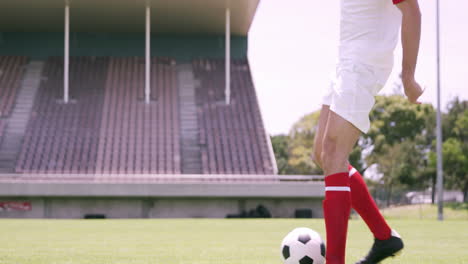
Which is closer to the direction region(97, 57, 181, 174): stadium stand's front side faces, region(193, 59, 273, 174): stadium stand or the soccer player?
the soccer player

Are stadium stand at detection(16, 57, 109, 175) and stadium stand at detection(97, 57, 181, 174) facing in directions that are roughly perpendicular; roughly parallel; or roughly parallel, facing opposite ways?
roughly parallel

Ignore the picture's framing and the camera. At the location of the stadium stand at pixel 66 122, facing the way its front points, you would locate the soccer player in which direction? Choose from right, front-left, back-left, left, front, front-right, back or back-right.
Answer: front

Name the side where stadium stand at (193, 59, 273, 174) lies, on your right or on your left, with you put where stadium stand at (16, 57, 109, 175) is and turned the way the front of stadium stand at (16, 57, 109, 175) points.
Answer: on your left

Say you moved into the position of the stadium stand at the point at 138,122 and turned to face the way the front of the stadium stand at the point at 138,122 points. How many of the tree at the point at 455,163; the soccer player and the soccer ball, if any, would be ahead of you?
2

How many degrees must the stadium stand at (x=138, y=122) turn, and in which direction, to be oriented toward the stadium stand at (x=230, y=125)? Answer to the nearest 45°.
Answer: approximately 90° to its left

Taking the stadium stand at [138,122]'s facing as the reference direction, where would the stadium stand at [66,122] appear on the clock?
the stadium stand at [66,122] is roughly at 3 o'clock from the stadium stand at [138,122].

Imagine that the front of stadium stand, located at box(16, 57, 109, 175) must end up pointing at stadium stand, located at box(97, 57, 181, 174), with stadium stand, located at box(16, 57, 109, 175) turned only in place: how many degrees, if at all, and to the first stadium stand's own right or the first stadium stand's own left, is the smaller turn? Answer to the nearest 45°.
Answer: approximately 90° to the first stadium stand's own left

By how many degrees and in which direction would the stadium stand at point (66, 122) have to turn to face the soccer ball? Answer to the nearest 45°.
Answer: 0° — it already faces it

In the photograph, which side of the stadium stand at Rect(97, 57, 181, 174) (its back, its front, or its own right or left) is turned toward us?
front

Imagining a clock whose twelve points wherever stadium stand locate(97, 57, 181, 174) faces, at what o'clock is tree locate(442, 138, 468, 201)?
The tree is roughly at 8 o'clock from the stadium stand.

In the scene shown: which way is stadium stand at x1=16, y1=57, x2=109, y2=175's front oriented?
toward the camera

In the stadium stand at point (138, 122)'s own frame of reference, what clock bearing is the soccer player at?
The soccer player is roughly at 12 o'clock from the stadium stand.

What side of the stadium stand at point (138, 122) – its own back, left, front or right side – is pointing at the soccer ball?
front
